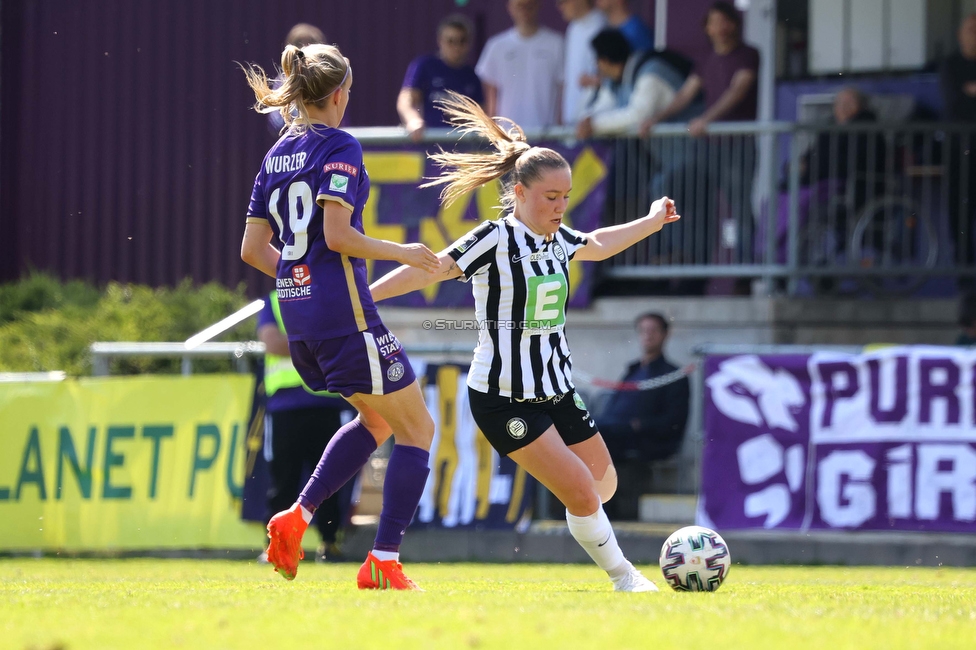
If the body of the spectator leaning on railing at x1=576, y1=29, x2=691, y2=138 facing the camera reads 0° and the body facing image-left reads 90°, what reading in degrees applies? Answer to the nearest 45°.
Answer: approximately 45°

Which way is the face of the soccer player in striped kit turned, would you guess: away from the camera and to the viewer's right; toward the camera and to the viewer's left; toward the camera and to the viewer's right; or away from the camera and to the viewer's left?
toward the camera and to the viewer's right

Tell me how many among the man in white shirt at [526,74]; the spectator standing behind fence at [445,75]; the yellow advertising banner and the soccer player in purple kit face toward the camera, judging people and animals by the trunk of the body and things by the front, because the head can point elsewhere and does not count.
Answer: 3

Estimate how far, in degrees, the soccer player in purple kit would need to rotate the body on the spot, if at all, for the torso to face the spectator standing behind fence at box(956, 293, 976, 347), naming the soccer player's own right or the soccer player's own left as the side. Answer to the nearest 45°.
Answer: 0° — they already face them

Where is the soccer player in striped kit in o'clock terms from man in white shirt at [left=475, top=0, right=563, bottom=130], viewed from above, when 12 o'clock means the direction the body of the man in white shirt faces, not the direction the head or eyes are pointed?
The soccer player in striped kit is roughly at 12 o'clock from the man in white shirt.

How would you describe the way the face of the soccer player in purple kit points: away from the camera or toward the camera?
away from the camera

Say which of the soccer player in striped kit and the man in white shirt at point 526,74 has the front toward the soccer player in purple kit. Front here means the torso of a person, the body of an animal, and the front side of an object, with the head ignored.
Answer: the man in white shirt

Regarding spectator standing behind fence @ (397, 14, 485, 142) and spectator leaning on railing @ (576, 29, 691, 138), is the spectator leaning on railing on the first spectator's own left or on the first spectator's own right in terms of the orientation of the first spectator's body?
on the first spectator's own left

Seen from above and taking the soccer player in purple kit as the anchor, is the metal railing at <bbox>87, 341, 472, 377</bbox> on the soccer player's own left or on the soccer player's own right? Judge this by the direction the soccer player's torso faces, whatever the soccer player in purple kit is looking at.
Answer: on the soccer player's own left

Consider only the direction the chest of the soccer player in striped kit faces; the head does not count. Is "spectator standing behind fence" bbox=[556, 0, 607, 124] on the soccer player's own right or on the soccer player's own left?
on the soccer player's own left

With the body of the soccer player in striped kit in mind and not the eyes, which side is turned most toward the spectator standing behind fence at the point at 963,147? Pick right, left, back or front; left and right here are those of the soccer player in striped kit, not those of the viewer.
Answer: left

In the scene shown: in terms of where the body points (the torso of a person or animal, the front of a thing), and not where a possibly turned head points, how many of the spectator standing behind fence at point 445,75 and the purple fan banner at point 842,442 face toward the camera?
2
